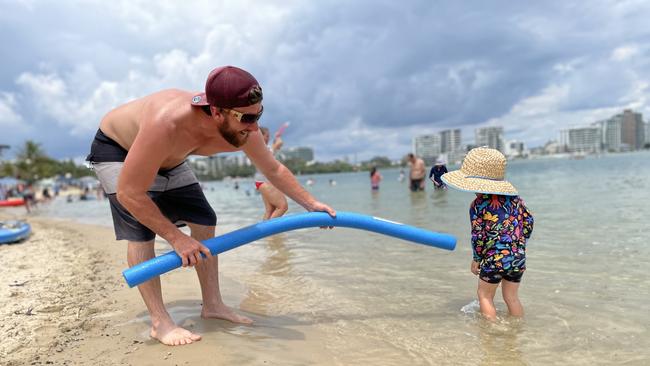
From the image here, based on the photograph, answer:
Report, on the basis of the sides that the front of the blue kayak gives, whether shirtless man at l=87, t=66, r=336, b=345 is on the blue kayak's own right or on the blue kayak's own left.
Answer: on the blue kayak's own right

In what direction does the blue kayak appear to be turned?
to the viewer's right

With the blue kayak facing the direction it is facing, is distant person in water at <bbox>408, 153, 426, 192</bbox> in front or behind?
in front
